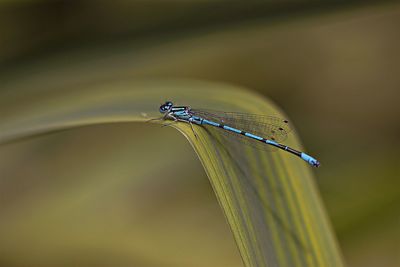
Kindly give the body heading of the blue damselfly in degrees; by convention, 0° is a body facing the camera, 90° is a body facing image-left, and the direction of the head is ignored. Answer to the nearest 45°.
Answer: approximately 90°
